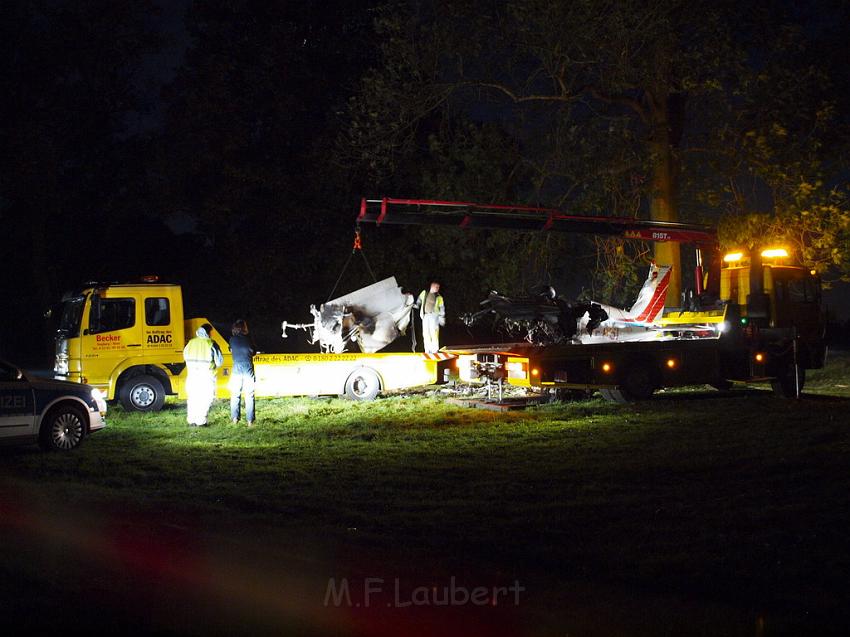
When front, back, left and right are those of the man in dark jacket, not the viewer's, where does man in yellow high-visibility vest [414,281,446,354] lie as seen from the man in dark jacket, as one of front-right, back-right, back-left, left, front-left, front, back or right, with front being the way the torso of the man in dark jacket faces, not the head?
front-right

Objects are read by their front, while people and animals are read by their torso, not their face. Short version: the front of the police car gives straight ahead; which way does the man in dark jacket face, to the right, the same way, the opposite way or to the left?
to the left

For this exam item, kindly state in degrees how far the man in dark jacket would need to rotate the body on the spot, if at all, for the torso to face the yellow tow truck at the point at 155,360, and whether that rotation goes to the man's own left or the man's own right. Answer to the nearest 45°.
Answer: approximately 45° to the man's own left

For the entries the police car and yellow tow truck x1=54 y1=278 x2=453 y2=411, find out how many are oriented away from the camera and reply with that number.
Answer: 0

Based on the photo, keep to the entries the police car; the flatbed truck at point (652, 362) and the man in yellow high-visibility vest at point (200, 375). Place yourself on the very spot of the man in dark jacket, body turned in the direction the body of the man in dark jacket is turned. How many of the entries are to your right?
1

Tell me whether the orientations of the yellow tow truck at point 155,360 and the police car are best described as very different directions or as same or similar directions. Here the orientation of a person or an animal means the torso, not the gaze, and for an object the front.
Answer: very different directions

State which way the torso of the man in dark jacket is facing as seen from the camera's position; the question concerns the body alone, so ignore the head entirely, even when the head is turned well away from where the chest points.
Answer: away from the camera

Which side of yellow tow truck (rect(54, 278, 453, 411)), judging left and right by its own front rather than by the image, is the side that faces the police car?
left

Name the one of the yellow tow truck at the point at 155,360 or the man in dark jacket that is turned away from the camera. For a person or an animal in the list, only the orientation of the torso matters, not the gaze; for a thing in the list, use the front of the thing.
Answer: the man in dark jacket

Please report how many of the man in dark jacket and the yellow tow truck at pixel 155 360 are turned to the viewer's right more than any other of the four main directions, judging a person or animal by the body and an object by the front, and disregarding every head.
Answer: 0

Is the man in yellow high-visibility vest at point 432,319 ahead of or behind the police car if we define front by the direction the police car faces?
ahead

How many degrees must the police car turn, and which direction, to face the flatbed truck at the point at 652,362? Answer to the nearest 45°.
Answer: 0° — it already faces it

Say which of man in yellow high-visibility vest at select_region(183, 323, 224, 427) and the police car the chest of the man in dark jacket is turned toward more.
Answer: the man in yellow high-visibility vest

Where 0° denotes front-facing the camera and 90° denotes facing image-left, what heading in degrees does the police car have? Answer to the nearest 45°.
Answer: approximately 270°

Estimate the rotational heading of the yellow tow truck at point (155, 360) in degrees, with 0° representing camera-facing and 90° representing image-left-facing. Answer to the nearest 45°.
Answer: approximately 90°
